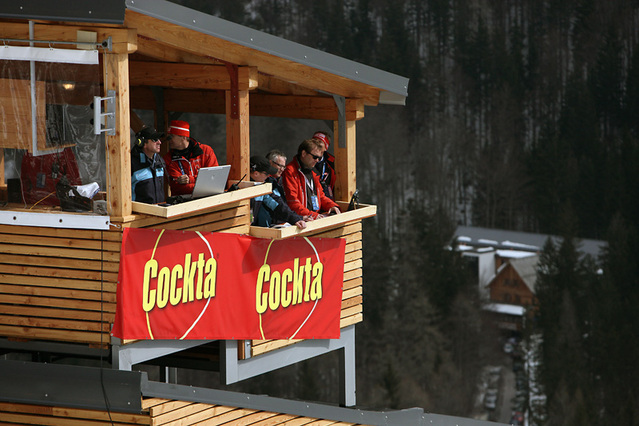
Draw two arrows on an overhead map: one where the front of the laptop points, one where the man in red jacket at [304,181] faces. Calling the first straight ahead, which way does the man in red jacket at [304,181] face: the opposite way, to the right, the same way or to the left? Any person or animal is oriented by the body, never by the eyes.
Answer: the opposite way

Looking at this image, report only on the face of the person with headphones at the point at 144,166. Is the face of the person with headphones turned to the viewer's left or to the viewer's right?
to the viewer's right

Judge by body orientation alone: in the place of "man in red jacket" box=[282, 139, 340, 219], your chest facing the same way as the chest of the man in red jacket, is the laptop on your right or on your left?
on your right

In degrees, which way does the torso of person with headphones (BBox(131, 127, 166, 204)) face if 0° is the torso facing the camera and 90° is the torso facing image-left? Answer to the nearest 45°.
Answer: approximately 315°

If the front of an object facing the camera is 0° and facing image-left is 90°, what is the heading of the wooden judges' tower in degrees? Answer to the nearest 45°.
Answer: approximately 315°

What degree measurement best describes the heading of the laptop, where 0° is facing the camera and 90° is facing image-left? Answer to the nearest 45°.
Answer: approximately 135°
